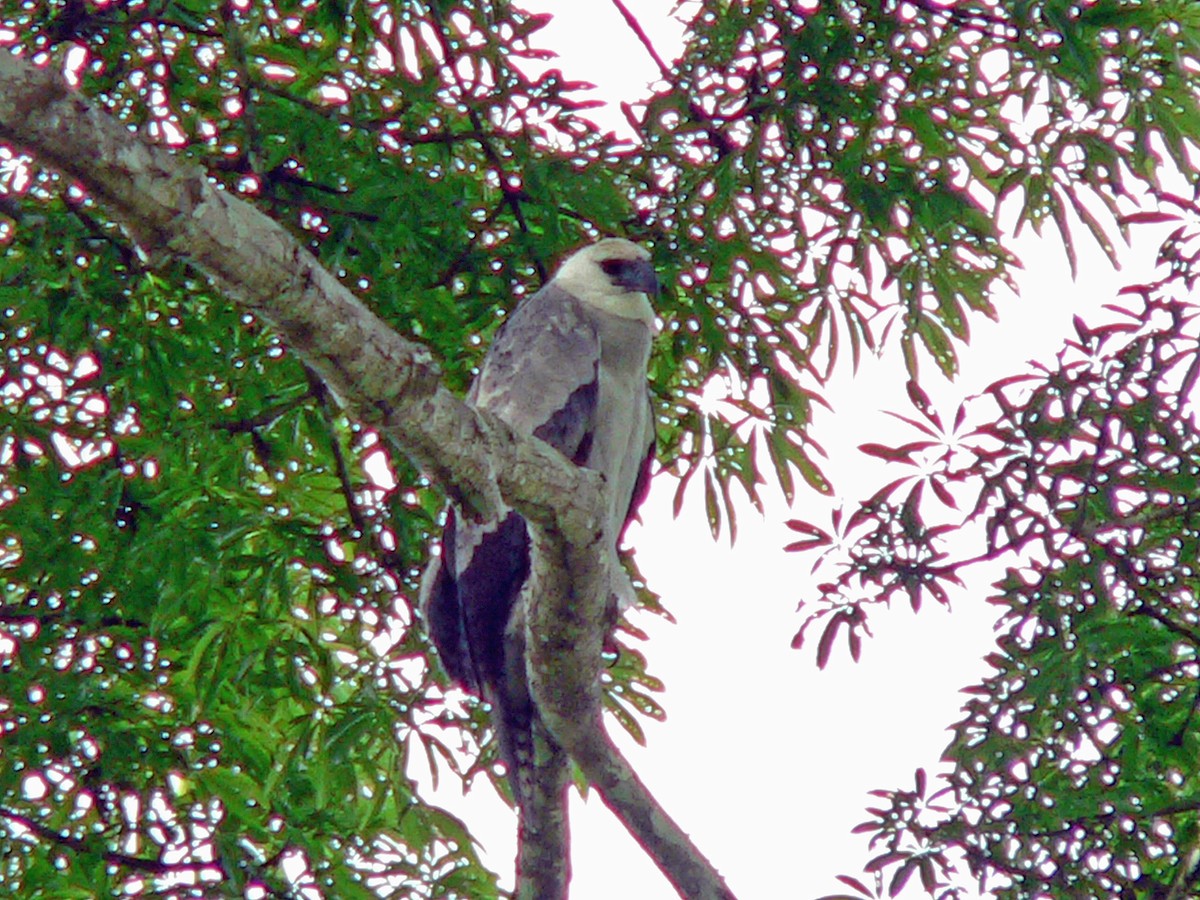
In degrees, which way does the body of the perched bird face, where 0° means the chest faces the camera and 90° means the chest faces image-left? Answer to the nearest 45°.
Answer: approximately 315°

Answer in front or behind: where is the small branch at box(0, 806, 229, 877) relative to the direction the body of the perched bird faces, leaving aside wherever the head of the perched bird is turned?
behind
